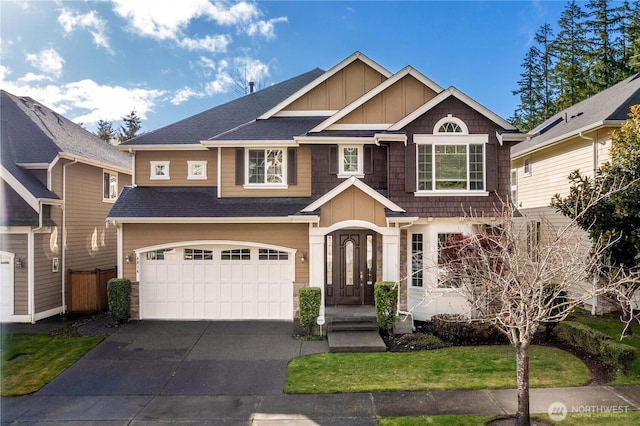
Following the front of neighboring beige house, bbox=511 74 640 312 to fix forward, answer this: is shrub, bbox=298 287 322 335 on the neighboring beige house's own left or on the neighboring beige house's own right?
on the neighboring beige house's own right

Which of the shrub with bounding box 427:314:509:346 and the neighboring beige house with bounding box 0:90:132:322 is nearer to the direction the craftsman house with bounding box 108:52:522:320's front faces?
the shrub

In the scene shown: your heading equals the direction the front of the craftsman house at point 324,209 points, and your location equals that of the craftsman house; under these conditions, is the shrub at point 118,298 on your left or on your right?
on your right

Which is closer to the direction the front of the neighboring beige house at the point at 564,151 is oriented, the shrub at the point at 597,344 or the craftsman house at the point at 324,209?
the shrub

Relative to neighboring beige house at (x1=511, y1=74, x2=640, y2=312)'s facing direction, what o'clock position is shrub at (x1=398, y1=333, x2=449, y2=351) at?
The shrub is roughly at 2 o'clock from the neighboring beige house.

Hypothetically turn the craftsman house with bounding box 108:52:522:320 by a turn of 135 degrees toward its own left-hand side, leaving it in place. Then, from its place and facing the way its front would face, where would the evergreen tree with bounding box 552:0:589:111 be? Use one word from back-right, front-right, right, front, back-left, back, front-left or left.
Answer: front

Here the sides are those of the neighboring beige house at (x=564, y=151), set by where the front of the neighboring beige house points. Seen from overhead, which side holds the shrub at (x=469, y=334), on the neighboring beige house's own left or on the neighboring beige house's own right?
on the neighboring beige house's own right

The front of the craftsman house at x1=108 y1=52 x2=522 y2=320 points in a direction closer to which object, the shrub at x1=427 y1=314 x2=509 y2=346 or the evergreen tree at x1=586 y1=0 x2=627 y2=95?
the shrub

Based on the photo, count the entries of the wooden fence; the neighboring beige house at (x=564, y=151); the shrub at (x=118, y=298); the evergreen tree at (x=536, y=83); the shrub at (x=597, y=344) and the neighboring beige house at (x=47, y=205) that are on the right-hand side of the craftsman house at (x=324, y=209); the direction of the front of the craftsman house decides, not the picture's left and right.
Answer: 3

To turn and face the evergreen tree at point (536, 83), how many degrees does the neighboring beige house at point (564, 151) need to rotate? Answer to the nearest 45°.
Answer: approximately 135° to its left

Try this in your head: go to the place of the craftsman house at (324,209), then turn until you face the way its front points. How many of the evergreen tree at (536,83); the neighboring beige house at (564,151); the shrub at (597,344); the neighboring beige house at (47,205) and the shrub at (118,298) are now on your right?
2

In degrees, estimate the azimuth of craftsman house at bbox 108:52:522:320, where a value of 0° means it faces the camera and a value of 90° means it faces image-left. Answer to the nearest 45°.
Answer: approximately 0°
